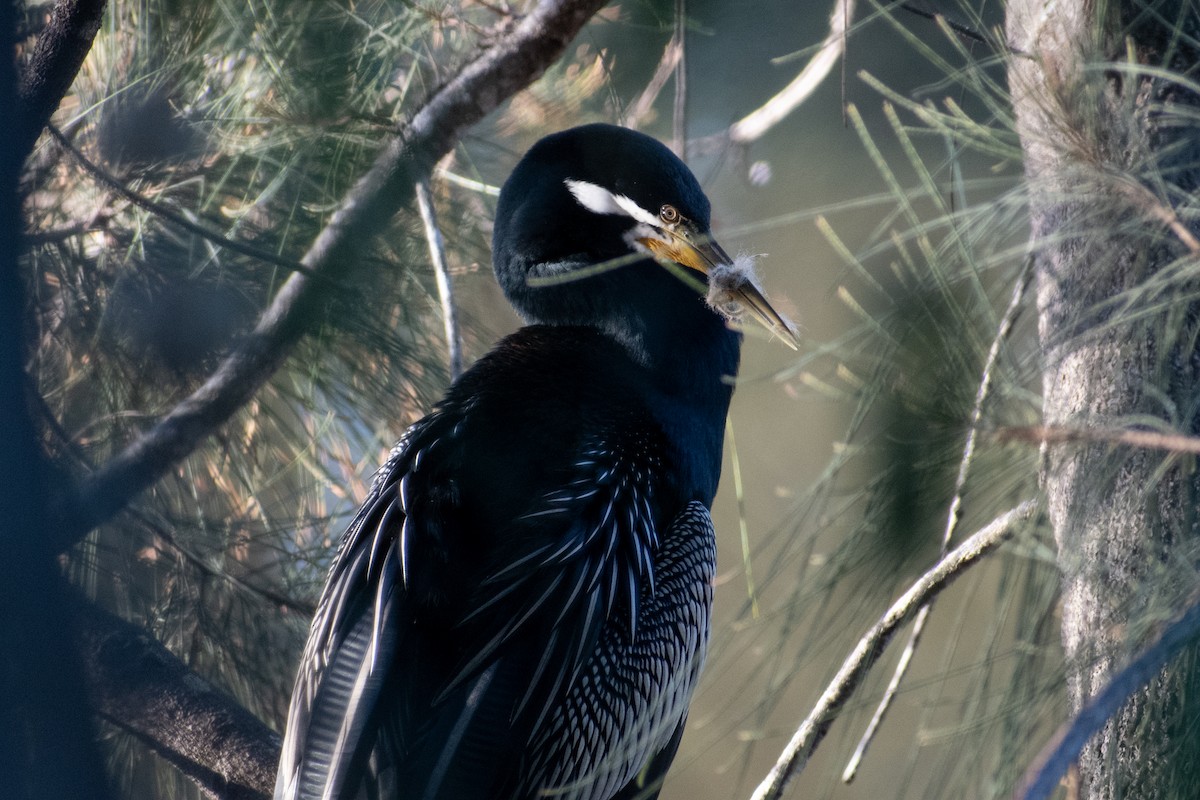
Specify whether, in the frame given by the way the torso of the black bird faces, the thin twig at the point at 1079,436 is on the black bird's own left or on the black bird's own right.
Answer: on the black bird's own right

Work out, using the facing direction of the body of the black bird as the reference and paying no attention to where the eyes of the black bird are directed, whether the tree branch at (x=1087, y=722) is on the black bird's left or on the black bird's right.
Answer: on the black bird's right

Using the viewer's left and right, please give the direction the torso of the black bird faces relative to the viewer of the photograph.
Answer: facing away from the viewer and to the right of the viewer

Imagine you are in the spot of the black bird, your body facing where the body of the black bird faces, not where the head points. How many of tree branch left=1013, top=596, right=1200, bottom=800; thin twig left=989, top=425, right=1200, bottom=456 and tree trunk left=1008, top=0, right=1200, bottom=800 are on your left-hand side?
0

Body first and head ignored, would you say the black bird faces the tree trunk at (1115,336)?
no

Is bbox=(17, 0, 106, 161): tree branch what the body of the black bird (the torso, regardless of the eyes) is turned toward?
no
